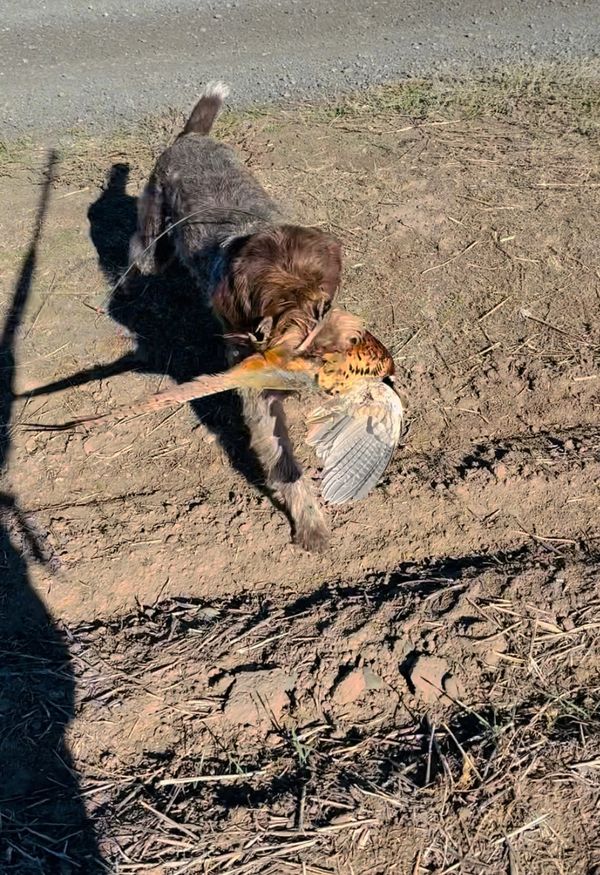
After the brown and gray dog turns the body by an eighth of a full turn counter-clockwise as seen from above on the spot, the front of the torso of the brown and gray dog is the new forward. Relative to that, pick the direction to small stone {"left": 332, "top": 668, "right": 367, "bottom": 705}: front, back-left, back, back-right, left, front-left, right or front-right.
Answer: right

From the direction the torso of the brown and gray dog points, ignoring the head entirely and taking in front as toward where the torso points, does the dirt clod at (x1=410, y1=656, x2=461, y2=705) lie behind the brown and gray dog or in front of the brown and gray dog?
in front

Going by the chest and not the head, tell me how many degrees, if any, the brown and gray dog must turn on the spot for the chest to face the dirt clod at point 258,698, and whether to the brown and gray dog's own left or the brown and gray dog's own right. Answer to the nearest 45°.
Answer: approximately 45° to the brown and gray dog's own right
